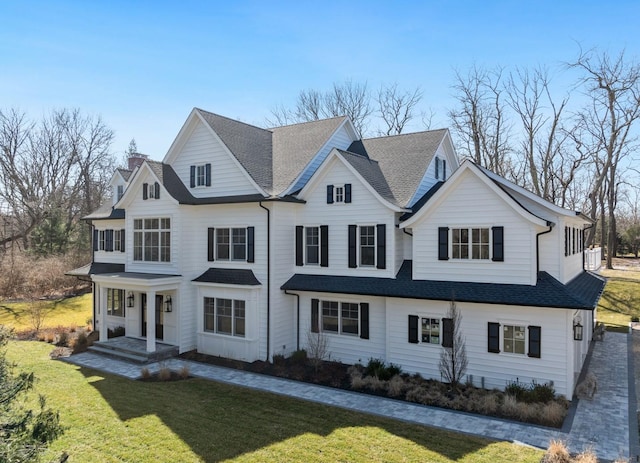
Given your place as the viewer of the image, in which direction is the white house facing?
facing the viewer and to the left of the viewer
